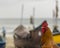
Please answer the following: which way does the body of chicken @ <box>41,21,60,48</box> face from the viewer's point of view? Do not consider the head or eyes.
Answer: to the viewer's left
